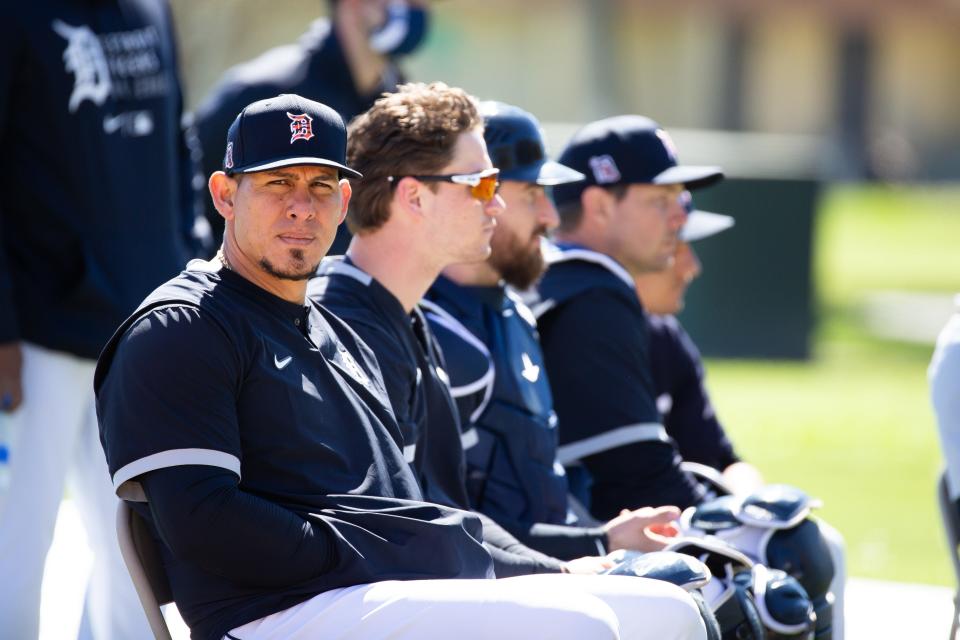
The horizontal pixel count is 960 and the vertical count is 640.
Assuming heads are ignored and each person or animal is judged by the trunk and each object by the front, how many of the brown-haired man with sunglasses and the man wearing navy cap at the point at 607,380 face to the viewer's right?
2

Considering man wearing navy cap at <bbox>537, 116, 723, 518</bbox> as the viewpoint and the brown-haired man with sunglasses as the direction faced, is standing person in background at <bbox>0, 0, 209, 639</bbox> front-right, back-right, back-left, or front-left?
front-right

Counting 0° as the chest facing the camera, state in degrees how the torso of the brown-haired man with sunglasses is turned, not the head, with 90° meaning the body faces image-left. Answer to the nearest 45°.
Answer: approximately 270°

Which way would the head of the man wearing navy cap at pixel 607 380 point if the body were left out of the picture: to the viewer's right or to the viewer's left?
to the viewer's right

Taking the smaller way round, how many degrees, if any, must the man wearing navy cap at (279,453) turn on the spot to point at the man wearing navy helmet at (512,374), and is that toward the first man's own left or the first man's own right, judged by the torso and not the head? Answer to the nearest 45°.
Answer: approximately 90° to the first man's own left

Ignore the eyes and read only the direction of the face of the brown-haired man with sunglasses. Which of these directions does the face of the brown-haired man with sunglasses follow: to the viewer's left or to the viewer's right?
to the viewer's right

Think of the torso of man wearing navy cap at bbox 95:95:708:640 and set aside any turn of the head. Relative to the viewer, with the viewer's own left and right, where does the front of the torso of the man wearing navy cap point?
facing the viewer and to the right of the viewer

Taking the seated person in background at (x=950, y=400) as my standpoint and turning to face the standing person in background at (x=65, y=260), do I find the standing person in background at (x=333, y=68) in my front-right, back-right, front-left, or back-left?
front-right

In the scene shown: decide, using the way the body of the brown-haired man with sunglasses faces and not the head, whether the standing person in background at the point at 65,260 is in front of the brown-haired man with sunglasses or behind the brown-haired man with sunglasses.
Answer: behind

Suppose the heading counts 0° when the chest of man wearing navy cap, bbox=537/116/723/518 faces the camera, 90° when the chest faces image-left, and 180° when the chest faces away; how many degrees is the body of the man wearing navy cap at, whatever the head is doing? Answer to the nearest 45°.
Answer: approximately 270°

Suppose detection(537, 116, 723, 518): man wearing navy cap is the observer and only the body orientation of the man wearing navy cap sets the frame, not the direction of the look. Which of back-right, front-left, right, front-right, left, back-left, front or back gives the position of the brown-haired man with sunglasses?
back-right

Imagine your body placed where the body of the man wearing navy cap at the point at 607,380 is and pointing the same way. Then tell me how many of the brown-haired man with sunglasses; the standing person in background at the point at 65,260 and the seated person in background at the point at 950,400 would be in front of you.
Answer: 1

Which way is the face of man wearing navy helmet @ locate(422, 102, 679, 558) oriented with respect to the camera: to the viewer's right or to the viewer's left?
to the viewer's right
